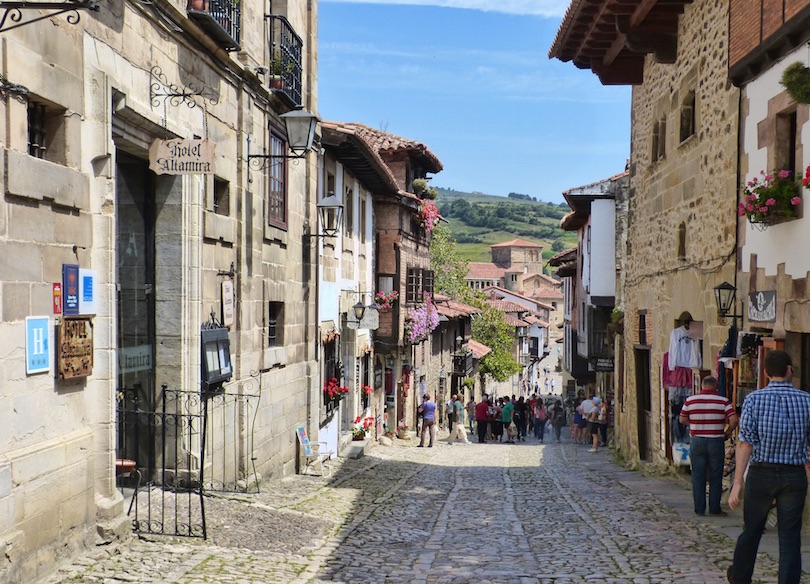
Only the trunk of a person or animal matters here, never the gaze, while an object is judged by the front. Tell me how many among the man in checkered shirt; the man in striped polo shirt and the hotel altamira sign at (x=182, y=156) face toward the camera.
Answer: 1

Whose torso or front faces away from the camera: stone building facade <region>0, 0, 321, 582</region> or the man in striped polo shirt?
the man in striped polo shirt

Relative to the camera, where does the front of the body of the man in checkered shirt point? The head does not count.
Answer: away from the camera

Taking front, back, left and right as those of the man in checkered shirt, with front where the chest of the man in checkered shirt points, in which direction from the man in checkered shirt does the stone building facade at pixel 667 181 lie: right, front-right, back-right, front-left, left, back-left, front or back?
front

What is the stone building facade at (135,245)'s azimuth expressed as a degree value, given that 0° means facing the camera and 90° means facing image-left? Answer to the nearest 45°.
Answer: approximately 315°

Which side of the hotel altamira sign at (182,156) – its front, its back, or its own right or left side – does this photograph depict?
front

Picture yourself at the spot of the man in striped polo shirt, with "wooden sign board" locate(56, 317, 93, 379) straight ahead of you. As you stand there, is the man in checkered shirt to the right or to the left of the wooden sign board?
left

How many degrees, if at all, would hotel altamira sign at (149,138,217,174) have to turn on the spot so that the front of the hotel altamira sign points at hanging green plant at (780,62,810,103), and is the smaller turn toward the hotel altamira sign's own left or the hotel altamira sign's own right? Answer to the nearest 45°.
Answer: approximately 90° to the hotel altamira sign's own left

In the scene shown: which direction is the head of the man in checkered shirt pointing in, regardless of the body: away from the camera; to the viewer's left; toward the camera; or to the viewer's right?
away from the camera

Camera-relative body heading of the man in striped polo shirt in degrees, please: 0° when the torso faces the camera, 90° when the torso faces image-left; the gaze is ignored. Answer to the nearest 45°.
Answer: approximately 180°
